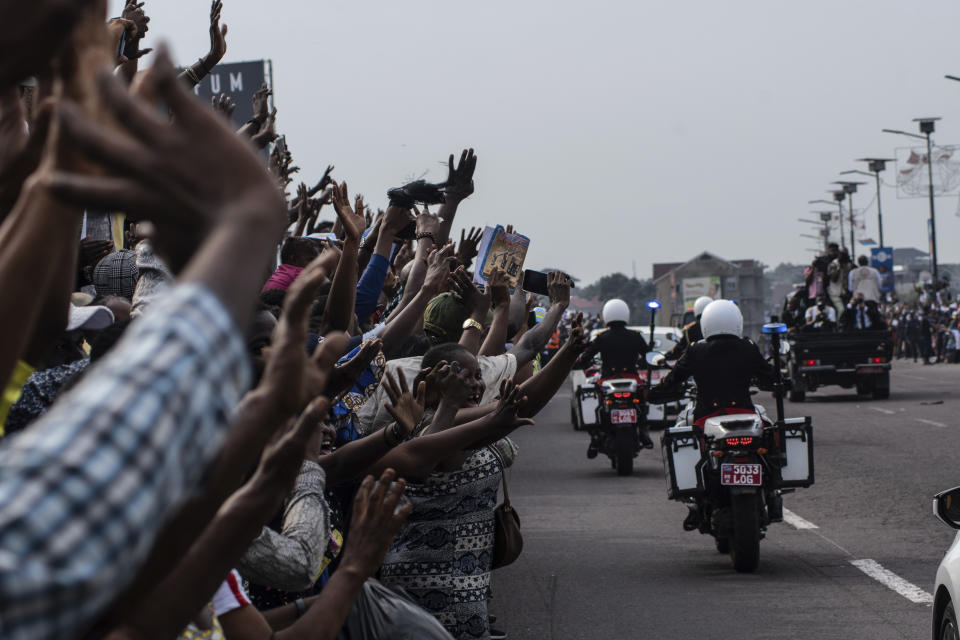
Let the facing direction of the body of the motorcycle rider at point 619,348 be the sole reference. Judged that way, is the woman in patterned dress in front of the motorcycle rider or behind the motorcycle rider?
behind

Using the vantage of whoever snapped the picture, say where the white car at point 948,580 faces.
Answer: facing away from the viewer and to the left of the viewer

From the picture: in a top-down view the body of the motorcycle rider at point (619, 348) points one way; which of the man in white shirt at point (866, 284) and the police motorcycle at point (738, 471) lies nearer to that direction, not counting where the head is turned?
the man in white shirt

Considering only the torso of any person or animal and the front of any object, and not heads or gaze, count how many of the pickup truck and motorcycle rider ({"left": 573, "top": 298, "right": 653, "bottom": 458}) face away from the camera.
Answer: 2

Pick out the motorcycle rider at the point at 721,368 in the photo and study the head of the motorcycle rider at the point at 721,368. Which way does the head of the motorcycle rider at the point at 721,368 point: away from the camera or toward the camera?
away from the camera

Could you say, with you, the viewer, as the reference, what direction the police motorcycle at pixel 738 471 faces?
facing away from the viewer

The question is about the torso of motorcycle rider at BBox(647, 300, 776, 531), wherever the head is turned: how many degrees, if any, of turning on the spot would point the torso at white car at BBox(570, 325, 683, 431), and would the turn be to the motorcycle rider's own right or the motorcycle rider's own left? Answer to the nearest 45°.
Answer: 0° — they already face it

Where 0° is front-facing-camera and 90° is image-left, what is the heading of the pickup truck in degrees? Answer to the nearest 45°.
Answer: approximately 180°

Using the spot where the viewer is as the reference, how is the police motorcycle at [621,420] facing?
facing away from the viewer

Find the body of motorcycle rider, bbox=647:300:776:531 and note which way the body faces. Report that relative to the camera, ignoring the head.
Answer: away from the camera

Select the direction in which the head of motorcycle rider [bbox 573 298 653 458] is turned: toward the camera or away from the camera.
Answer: away from the camera
